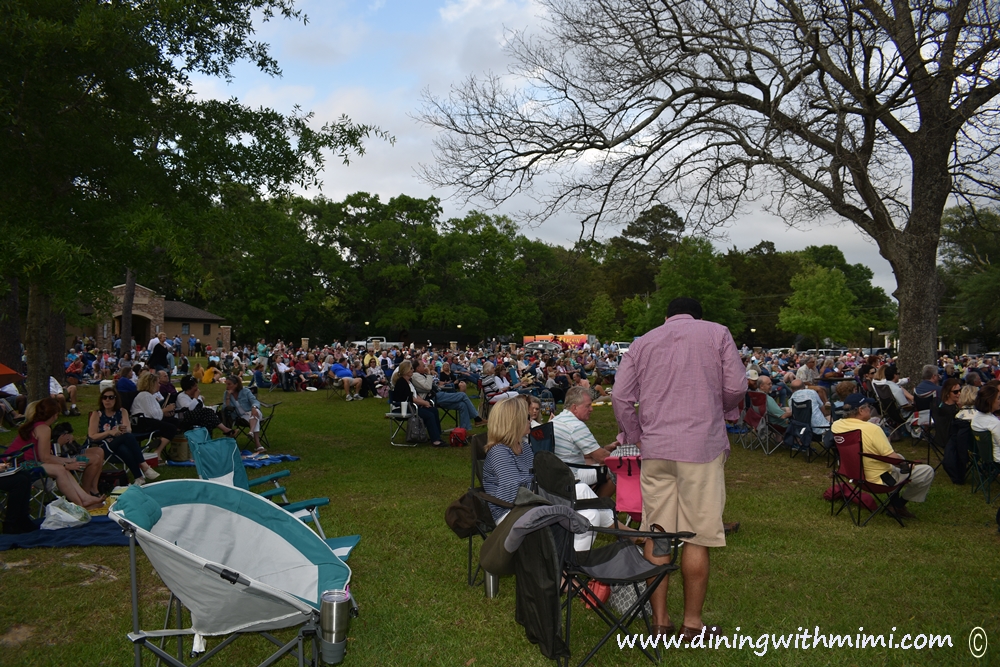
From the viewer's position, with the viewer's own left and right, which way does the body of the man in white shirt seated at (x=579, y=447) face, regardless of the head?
facing to the right of the viewer

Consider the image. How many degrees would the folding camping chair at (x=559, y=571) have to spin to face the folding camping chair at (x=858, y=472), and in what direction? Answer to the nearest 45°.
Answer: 0° — it already faces it

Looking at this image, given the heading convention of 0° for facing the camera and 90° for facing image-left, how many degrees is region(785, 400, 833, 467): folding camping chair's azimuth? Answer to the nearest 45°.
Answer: approximately 225°

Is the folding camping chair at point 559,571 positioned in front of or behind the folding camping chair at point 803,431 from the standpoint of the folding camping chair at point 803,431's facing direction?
behind

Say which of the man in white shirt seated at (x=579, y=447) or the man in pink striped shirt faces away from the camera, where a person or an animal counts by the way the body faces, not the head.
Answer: the man in pink striped shirt

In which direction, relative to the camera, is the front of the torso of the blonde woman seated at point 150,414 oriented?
to the viewer's right

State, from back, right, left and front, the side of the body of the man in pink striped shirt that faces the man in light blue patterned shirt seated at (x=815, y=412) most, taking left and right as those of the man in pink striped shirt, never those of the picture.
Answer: front

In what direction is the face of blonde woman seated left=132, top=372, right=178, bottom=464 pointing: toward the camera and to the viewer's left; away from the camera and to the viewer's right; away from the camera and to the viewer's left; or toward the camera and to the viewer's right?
away from the camera and to the viewer's right

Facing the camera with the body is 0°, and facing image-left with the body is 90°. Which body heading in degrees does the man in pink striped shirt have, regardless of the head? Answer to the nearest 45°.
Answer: approximately 180°

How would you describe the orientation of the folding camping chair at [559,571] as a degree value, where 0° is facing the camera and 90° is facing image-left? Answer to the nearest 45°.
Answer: approximately 225°
